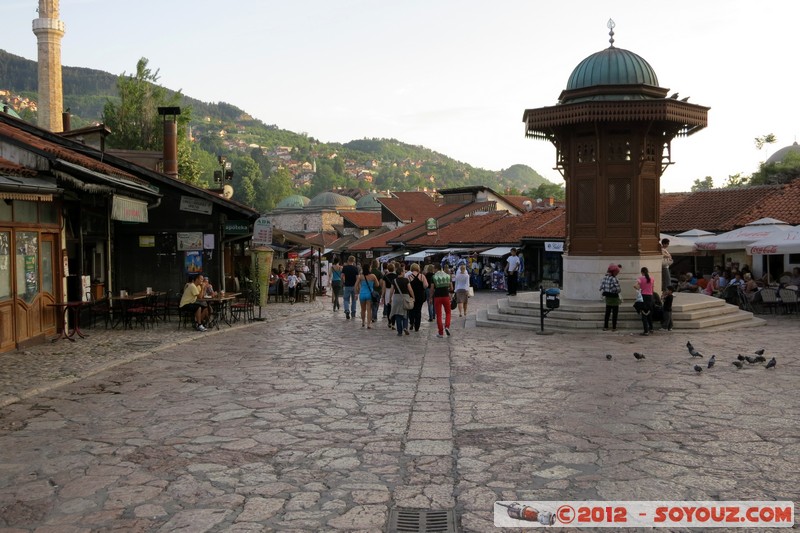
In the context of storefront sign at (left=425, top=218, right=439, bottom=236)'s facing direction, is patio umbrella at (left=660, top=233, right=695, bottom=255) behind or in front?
in front

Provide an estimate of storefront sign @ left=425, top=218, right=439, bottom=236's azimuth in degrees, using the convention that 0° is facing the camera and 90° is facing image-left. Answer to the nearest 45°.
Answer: approximately 0°

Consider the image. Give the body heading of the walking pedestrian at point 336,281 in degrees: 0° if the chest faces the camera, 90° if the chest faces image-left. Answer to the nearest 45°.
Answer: approximately 180°

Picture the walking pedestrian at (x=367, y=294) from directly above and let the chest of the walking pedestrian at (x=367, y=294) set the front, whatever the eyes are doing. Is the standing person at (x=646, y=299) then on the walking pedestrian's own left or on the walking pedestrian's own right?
on the walking pedestrian's own right

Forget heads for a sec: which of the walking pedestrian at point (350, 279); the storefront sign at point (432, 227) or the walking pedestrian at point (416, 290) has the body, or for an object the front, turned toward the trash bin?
the storefront sign

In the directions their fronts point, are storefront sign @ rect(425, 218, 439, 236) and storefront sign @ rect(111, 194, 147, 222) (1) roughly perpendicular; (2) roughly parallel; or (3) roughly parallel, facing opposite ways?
roughly perpendicular

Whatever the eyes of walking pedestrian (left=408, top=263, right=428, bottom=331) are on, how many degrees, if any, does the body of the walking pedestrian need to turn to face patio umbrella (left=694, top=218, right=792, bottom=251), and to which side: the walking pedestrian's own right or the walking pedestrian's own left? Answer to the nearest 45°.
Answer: approximately 45° to the walking pedestrian's own right

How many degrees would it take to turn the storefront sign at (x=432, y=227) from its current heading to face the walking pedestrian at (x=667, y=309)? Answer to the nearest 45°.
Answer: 0° — it already faces them

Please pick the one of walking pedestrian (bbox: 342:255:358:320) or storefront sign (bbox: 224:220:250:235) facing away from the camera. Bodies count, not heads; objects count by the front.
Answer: the walking pedestrian

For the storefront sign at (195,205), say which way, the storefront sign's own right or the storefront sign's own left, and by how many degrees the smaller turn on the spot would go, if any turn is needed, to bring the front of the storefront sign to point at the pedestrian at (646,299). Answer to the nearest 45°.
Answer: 0° — it already faces them

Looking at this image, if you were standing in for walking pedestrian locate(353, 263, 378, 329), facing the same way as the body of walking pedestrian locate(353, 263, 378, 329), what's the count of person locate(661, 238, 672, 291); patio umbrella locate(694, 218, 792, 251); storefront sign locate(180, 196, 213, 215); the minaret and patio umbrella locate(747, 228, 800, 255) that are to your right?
3

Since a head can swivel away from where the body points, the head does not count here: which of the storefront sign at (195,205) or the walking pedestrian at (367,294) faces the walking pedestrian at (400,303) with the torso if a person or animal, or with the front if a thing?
the storefront sign

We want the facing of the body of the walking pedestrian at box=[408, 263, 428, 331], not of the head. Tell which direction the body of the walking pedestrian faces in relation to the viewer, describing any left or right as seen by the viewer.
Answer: facing away from the viewer

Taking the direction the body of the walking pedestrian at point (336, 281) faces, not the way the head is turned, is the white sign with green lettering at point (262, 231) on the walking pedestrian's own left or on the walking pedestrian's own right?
on the walking pedestrian's own left

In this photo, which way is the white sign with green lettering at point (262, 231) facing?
toward the camera

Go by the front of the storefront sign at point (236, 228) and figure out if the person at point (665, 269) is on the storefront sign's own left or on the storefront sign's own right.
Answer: on the storefront sign's own left
